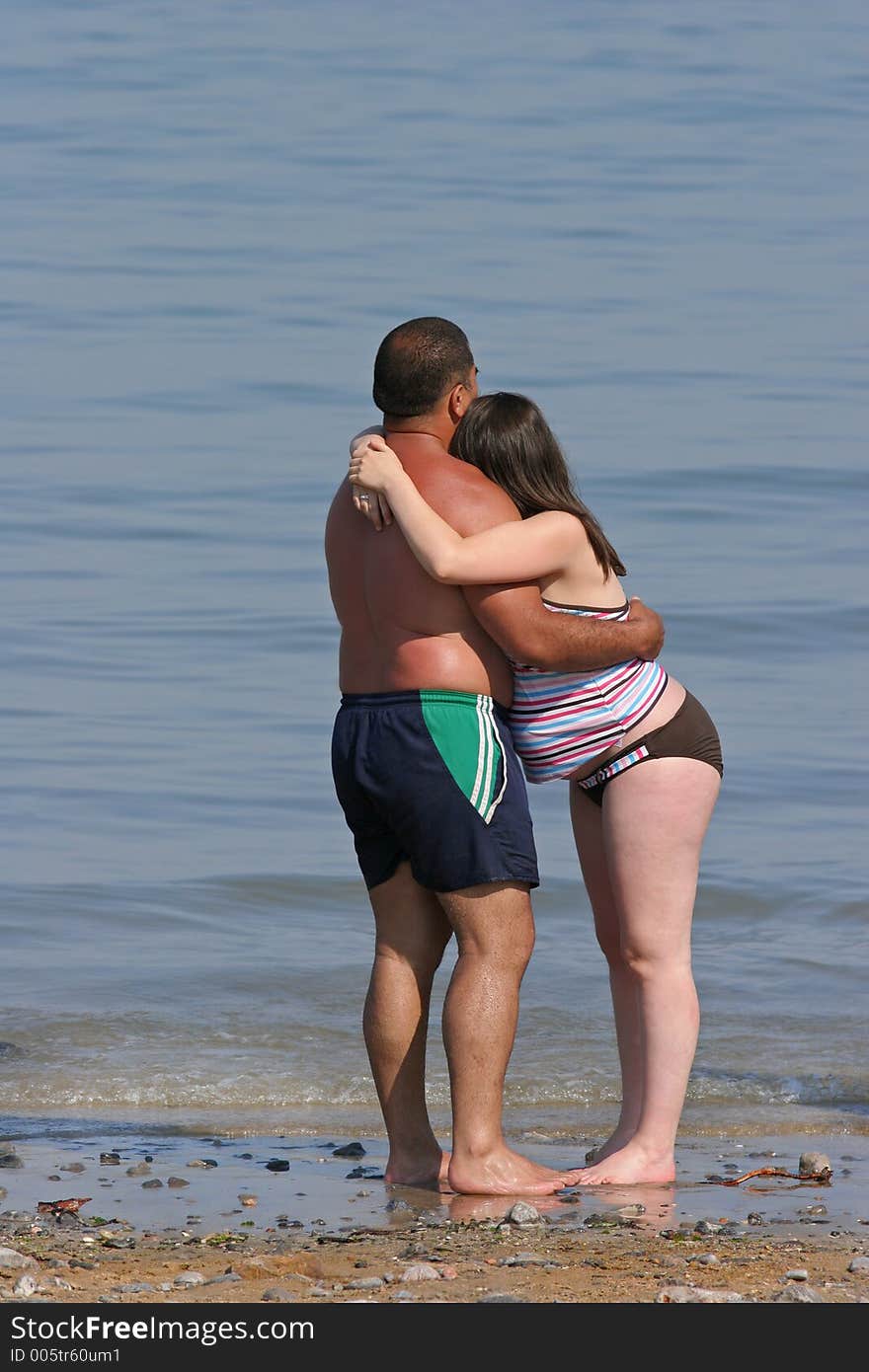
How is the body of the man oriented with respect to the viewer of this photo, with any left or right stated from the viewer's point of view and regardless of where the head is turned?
facing away from the viewer and to the right of the viewer

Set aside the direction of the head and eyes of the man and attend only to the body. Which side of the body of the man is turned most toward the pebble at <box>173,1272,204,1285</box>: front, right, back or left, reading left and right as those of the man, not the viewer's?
back

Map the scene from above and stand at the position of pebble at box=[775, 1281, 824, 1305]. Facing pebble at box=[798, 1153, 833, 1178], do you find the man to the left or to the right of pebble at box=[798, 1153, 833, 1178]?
left

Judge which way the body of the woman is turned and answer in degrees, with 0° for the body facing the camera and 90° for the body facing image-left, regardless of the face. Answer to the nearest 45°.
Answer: approximately 90°

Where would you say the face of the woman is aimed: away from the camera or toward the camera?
away from the camera

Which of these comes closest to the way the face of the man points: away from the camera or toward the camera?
away from the camera

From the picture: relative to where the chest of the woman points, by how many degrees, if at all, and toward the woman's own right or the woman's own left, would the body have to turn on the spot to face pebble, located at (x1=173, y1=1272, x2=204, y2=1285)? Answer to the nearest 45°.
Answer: approximately 45° to the woman's own left

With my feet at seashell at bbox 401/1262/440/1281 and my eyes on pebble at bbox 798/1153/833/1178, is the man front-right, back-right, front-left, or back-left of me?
front-left

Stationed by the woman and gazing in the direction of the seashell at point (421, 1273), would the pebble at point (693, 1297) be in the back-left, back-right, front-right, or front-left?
front-left
